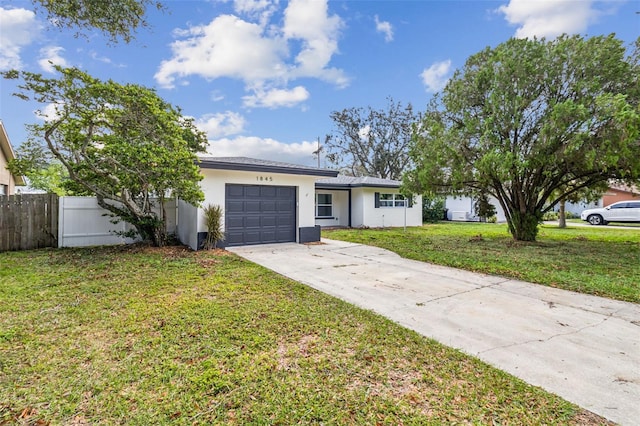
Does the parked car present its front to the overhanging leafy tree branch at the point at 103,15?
no

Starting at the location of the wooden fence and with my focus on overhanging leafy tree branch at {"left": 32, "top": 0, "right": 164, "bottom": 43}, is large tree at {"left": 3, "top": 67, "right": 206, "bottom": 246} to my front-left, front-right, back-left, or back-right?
front-left

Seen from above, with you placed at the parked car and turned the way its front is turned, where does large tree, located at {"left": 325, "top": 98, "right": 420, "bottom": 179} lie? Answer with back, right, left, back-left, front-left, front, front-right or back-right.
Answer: front

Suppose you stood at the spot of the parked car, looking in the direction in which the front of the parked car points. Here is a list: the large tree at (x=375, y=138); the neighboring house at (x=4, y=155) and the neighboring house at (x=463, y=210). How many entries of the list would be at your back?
0

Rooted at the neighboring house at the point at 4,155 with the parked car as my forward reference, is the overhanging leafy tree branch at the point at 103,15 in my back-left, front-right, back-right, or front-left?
front-right

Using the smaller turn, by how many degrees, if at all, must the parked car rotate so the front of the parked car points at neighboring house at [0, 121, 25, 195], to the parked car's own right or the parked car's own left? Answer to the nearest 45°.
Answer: approximately 45° to the parked car's own left

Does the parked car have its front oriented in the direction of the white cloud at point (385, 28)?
no

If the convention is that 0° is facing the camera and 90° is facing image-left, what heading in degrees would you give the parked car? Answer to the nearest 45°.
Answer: approximately 90°

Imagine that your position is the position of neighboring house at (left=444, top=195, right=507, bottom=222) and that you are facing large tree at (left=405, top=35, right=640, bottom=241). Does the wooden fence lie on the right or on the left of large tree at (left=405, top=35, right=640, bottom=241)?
right

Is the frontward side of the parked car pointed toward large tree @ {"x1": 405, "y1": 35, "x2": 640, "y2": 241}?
no

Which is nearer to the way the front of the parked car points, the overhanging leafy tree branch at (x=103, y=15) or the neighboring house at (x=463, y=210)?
the neighboring house

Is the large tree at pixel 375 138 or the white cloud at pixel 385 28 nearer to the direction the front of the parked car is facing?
the large tree

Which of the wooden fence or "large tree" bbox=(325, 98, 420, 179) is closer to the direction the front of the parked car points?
the large tree

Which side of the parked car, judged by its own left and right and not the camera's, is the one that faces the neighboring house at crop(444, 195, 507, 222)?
front
